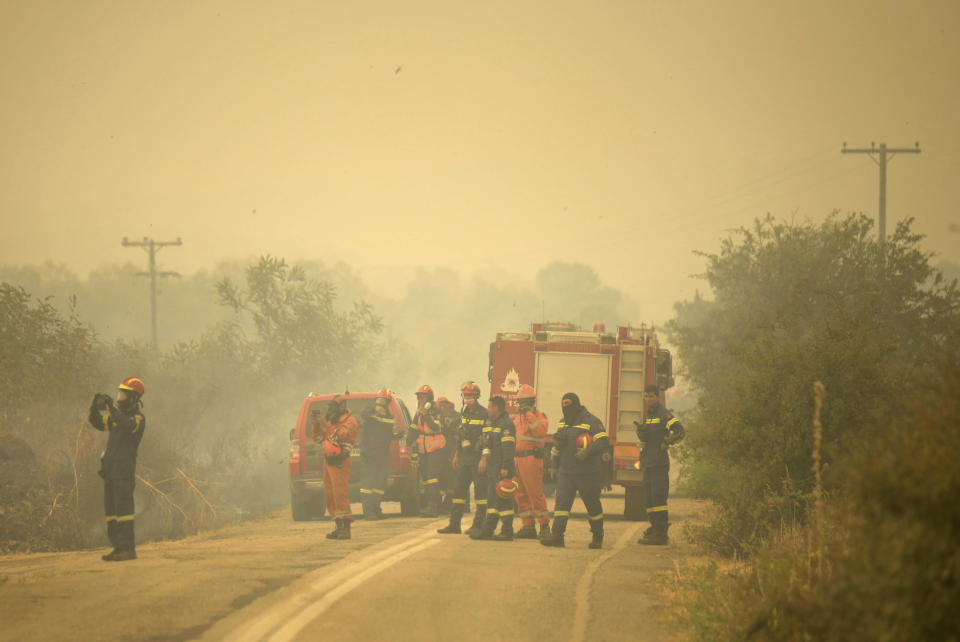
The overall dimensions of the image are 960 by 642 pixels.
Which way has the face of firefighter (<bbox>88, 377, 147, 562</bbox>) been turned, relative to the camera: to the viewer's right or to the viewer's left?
to the viewer's left

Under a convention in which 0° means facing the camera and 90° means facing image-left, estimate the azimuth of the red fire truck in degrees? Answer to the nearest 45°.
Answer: approximately 180°

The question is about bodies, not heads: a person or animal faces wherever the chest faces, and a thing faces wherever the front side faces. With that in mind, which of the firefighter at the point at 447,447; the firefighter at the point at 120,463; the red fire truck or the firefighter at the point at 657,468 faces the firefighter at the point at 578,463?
the firefighter at the point at 657,468

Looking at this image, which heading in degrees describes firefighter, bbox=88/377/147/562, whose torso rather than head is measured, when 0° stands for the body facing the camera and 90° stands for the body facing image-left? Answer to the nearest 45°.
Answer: approximately 90°

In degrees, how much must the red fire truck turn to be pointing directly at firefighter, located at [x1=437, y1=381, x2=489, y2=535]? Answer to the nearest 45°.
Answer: approximately 180°

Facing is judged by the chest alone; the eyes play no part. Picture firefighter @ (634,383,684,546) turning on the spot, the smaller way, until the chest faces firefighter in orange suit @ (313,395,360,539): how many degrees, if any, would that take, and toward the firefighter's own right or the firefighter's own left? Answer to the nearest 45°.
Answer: approximately 45° to the firefighter's own right

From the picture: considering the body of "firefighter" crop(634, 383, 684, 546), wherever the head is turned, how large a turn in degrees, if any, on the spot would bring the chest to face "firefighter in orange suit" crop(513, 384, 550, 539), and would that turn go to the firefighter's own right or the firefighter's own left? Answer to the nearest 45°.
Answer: approximately 45° to the firefighter's own right

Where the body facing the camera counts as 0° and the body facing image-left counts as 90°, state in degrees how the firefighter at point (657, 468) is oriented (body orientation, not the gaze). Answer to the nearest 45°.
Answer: approximately 45°

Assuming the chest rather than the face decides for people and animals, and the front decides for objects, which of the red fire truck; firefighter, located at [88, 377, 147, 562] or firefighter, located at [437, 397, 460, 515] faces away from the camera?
the red fire truck
